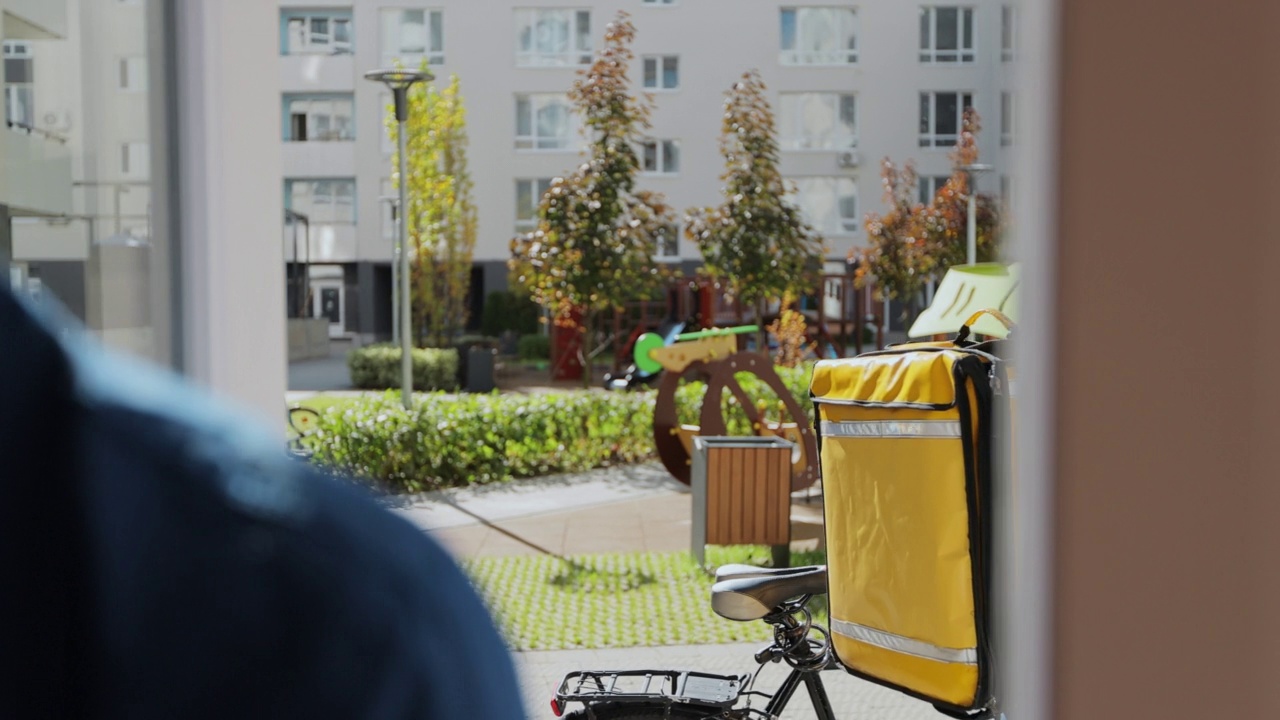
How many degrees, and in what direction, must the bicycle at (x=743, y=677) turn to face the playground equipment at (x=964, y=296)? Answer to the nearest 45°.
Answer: approximately 45° to its left

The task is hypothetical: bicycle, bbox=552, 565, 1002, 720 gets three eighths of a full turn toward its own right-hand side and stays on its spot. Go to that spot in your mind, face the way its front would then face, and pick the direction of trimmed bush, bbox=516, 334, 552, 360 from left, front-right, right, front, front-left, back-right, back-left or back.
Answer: back-right

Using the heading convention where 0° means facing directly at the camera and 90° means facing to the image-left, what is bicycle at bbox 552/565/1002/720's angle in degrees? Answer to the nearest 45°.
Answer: approximately 270°

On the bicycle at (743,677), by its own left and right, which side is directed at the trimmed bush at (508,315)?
left

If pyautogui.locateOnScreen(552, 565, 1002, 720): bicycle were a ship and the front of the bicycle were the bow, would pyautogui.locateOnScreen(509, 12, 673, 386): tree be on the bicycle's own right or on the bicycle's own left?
on the bicycle's own left

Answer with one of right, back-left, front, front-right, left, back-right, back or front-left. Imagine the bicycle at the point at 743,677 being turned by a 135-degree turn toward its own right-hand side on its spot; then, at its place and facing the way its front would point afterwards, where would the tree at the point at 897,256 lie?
back-right

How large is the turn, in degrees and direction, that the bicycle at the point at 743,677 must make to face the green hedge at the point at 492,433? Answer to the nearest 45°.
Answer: approximately 90° to its left

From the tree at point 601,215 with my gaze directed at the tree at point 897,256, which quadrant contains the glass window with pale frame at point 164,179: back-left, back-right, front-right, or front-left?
back-right
